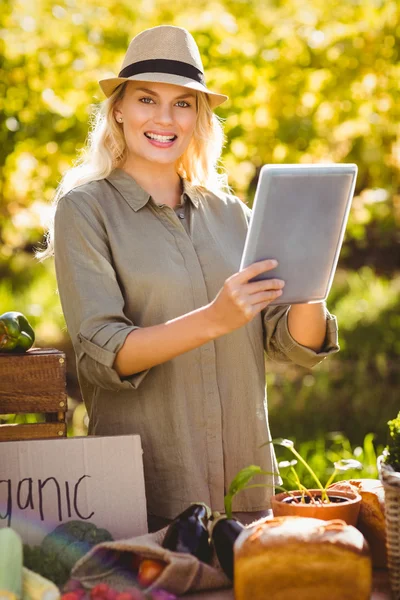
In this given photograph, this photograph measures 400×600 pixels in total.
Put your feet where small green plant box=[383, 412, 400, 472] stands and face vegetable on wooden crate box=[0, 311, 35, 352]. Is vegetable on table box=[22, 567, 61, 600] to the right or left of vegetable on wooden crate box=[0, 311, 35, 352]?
left

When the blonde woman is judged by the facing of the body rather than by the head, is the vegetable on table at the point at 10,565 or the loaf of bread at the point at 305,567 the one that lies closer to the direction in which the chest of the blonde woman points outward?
the loaf of bread

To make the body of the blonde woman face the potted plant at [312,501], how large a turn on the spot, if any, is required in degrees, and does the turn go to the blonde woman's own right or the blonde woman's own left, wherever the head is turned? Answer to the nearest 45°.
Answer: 0° — they already face it

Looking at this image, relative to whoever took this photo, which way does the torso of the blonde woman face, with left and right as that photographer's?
facing the viewer and to the right of the viewer

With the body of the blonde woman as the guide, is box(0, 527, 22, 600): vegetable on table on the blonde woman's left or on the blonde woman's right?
on the blonde woman's right

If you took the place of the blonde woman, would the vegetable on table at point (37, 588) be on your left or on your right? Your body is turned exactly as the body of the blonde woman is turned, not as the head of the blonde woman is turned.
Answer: on your right

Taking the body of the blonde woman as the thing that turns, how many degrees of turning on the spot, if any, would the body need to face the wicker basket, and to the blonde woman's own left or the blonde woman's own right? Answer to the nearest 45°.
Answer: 0° — they already face it
